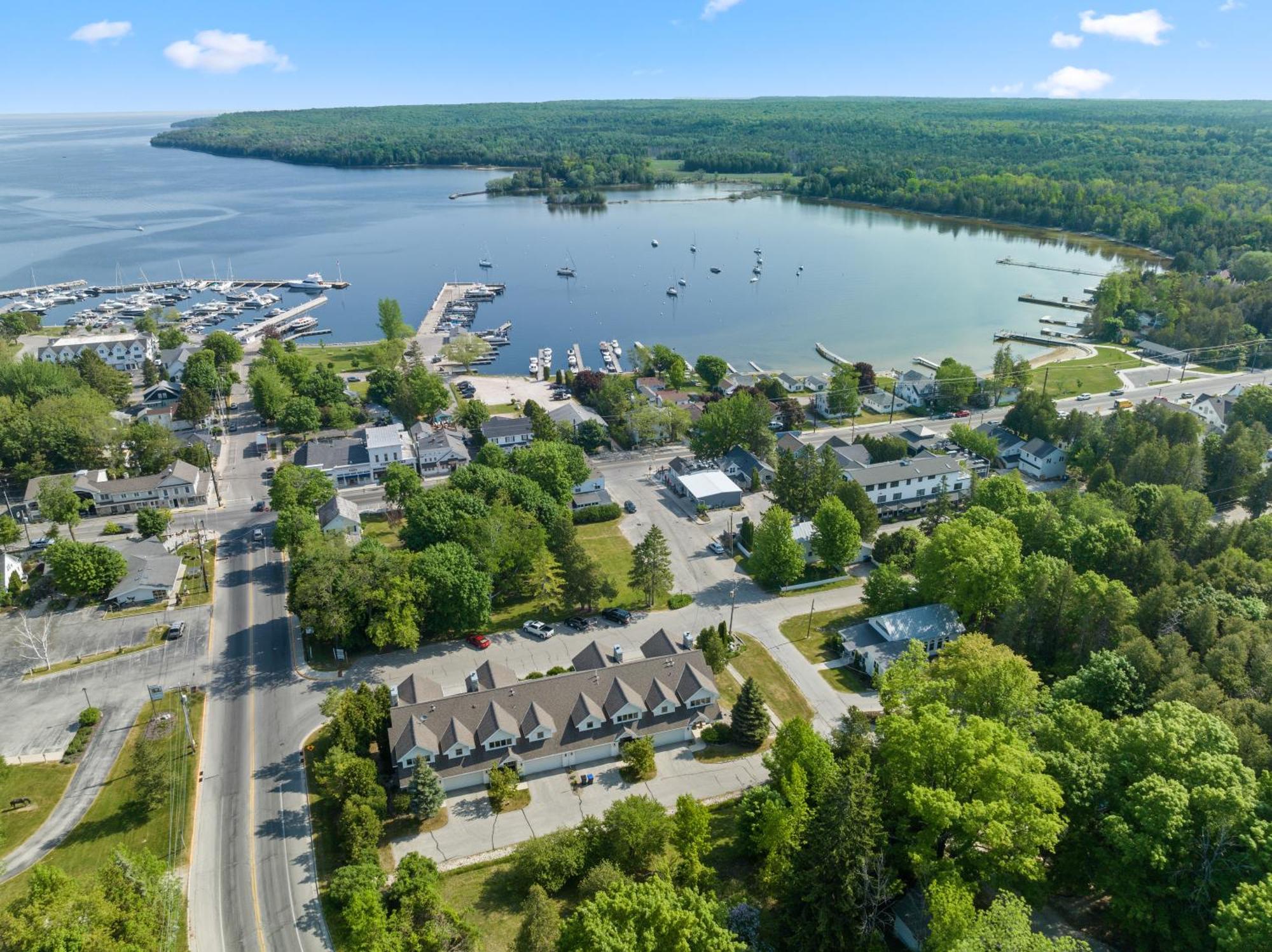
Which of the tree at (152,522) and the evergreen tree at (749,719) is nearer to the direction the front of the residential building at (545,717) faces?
the evergreen tree

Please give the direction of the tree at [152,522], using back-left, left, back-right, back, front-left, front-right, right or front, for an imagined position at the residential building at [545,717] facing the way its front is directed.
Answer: back-right

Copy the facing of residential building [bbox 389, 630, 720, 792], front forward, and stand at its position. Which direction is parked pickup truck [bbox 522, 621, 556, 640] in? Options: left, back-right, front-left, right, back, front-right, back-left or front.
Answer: back

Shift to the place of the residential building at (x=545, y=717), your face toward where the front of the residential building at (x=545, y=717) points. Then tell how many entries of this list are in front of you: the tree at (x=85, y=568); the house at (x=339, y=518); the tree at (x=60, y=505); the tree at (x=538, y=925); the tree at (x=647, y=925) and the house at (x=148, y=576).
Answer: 2

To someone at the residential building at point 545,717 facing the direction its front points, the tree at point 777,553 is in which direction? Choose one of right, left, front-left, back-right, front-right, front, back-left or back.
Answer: back-left

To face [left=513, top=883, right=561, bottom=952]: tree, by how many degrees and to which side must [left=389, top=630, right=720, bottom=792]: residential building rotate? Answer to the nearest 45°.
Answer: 0° — it already faces it

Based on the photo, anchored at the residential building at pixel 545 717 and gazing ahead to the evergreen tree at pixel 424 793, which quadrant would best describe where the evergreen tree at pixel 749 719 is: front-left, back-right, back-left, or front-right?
back-left

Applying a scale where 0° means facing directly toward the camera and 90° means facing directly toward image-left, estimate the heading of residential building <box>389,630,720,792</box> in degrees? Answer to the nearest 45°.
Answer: approximately 0°

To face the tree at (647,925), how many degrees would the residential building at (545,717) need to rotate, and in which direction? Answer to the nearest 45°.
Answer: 0° — it already faces it

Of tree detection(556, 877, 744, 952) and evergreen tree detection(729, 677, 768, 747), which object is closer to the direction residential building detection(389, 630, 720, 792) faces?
the tree

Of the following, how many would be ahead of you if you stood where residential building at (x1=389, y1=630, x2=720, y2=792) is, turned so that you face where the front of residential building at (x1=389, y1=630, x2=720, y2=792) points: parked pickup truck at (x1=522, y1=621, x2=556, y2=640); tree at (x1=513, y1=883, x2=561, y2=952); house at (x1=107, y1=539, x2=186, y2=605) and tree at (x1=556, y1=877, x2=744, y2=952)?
2

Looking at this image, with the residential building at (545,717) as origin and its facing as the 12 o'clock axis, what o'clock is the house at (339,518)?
The house is roughly at 5 o'clock from the residential building.

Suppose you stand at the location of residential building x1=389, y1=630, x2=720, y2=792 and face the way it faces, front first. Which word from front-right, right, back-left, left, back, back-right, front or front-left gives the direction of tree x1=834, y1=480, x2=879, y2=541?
back-left

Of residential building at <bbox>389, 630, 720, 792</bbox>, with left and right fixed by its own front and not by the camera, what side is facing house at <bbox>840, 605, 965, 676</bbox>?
left

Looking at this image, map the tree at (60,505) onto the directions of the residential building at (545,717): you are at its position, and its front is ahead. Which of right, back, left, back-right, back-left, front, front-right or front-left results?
back-right
